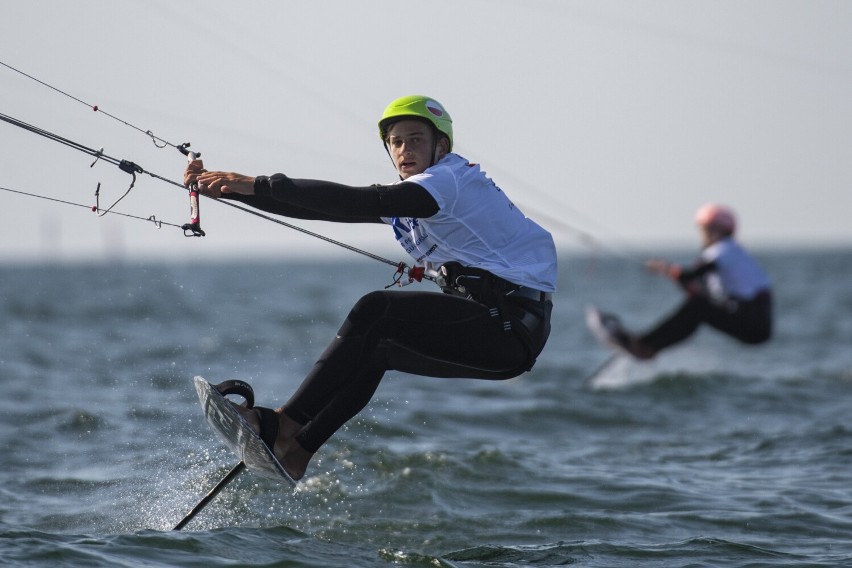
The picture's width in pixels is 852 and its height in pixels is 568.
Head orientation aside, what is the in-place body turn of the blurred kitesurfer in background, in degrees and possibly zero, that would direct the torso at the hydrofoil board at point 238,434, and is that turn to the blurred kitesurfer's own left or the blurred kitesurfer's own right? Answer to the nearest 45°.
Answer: approximately 90° to the blurred kitesurfer's own left

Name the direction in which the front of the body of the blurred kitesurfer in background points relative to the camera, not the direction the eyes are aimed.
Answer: to the viewer's left
